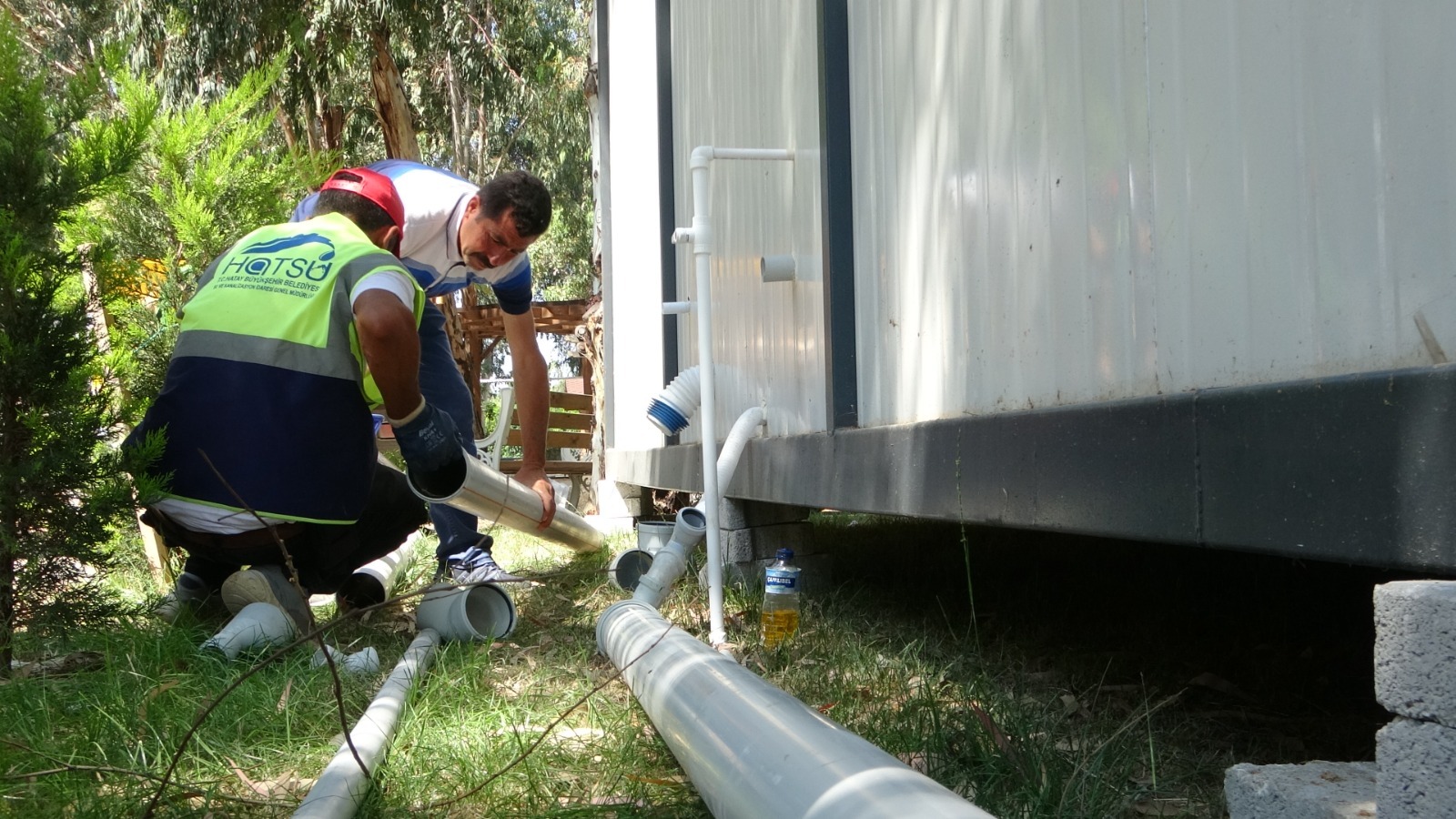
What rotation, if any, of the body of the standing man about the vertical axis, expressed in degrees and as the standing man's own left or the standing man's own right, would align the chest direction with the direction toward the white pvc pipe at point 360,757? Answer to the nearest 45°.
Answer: approximately 45° to the standing man's own right

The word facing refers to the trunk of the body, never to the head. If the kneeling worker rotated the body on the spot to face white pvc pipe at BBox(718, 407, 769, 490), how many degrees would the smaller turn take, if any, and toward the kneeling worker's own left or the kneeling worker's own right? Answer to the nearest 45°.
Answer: approximately 45° to the kneeling worker's own right

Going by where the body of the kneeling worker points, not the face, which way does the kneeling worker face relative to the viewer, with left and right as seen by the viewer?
facing away from the viewer and to the right of the viewer

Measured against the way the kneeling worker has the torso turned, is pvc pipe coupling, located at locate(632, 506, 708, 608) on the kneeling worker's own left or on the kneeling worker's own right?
on the kneeling worker's own right

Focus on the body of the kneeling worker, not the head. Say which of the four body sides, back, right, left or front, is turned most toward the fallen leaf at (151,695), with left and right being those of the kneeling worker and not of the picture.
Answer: back

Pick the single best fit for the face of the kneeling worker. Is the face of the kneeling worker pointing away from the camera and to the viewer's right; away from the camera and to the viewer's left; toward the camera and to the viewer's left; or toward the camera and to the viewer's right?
away from the camera and to the viewer's right

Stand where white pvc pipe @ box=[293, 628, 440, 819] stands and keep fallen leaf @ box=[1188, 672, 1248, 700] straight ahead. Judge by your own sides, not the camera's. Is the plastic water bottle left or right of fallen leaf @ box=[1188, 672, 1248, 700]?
left

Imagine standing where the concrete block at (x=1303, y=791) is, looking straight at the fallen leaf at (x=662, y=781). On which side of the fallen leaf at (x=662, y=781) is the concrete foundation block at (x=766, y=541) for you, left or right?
right

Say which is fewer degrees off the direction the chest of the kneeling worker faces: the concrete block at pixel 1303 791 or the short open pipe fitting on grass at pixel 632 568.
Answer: the short open pipe fitting on grass
